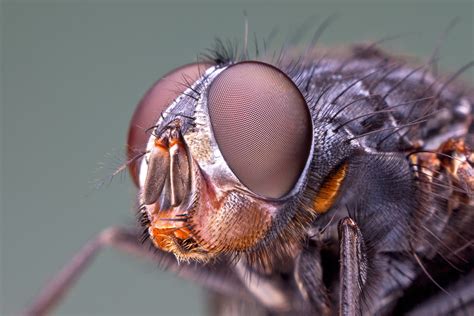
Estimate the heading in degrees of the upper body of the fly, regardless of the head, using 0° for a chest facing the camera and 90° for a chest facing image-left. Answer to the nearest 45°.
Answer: approximately 45°
